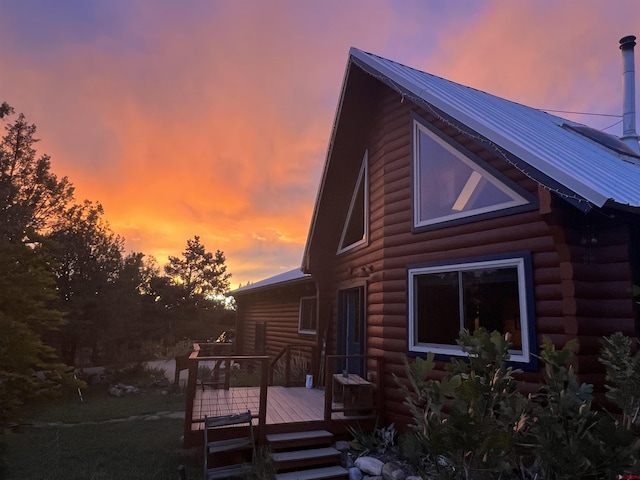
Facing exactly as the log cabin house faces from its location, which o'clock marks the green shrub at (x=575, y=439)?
The green shrub is roughly at 10 o'clock from the log cabin house.

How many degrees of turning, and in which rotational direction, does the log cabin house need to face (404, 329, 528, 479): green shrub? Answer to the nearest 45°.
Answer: approximately 45° to its left

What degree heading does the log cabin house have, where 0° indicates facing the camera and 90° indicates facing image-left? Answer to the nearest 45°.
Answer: approximately 45°

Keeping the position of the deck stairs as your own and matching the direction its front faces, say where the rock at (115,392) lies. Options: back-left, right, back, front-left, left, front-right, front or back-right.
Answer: back-right

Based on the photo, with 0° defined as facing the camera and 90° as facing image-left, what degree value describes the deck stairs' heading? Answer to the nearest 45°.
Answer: approximately 0°

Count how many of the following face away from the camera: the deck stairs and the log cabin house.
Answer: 0

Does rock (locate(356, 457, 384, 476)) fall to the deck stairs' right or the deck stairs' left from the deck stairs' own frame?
on its left
